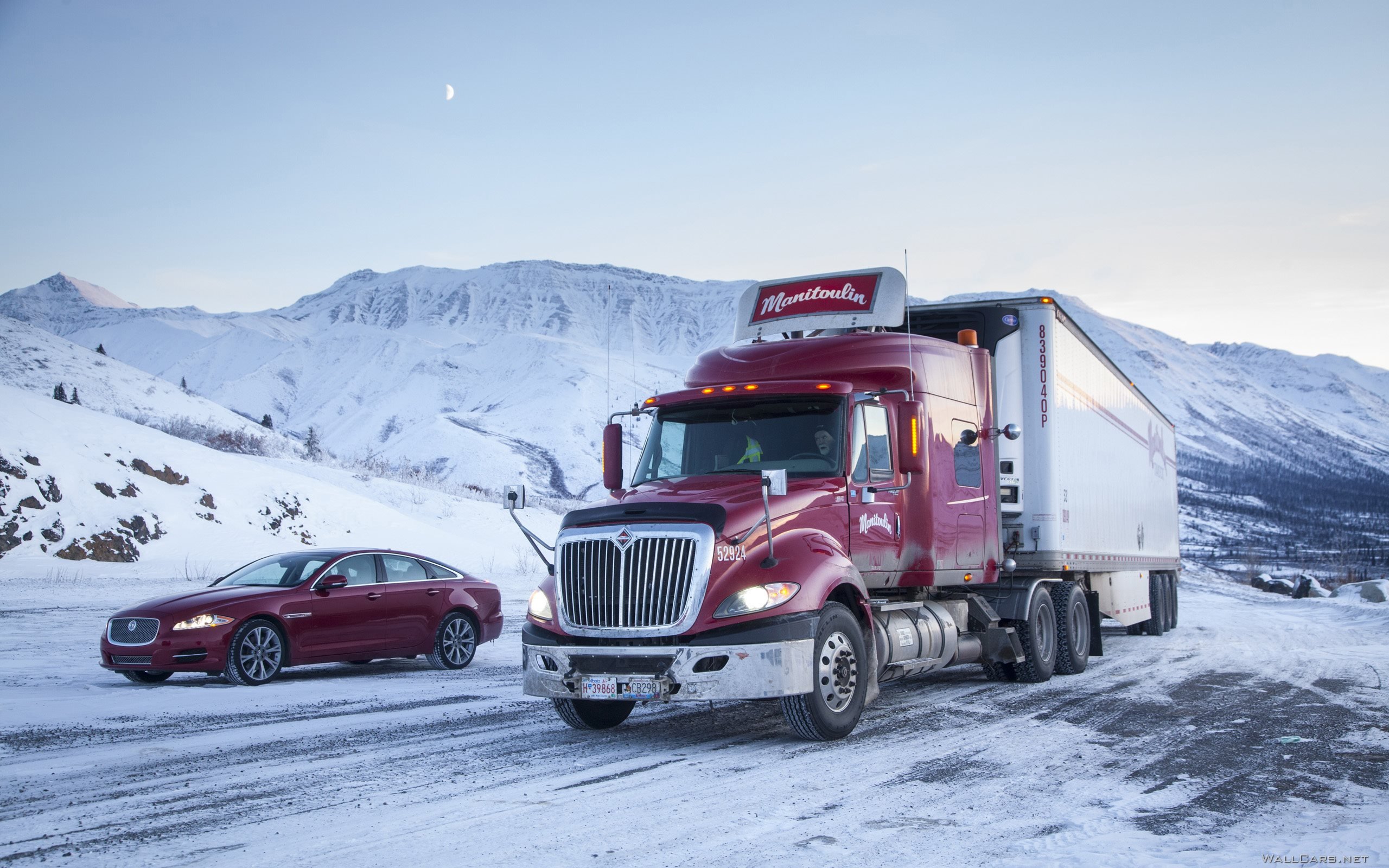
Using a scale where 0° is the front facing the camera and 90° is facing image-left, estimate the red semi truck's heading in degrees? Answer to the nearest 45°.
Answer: approximately 45°

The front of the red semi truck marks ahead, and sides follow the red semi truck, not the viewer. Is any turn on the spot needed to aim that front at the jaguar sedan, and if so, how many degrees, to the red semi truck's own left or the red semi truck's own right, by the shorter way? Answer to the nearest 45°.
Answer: approximately 90° to the red semi truck's own right

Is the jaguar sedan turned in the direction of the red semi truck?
no

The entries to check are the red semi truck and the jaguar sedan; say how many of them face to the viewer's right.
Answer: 0

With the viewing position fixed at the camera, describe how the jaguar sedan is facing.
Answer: facing the viewer and to the left of the viewer
